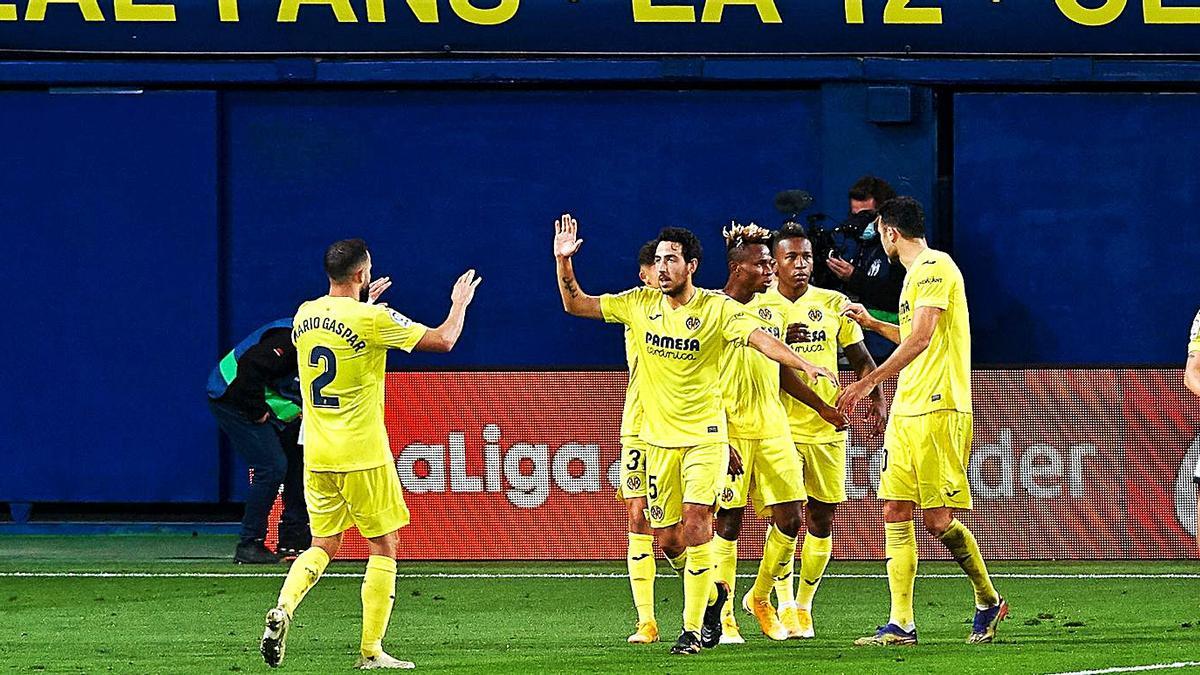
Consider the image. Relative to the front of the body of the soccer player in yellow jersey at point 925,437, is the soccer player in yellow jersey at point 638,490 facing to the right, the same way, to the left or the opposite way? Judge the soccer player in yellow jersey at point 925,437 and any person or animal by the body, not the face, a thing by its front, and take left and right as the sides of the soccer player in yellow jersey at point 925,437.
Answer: to the left

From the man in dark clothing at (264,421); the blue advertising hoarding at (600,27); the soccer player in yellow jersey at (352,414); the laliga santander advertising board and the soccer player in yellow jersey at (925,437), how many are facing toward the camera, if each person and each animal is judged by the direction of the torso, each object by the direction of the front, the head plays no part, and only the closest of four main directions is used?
2

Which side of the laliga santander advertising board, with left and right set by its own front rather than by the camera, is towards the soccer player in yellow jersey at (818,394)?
front

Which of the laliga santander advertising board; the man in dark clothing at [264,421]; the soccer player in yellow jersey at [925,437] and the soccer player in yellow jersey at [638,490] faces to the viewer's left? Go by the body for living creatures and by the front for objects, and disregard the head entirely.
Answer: the soccer player in yellow jersey at [925,437]

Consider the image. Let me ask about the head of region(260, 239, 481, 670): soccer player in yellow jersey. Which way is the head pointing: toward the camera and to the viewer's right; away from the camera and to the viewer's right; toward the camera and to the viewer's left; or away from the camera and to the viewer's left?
away from the camera and to the viewer's right

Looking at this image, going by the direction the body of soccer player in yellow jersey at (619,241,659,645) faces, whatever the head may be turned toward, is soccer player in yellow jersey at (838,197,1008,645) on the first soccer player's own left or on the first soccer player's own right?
on the first soccer player's own left

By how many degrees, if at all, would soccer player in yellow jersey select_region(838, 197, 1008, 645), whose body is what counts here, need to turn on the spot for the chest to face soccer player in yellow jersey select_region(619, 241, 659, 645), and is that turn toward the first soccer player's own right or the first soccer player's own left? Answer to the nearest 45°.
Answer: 0° — they already face them

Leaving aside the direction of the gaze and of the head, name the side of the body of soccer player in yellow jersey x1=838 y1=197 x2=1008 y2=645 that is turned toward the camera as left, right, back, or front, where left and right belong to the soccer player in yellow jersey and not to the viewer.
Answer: left

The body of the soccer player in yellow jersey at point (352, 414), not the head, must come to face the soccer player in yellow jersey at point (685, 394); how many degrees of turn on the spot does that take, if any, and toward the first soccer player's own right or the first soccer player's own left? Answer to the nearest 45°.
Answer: approximately 45° to the first soccer player's own right

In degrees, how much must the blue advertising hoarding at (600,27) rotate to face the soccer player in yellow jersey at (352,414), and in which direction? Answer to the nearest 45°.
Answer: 0° — it already faces them
